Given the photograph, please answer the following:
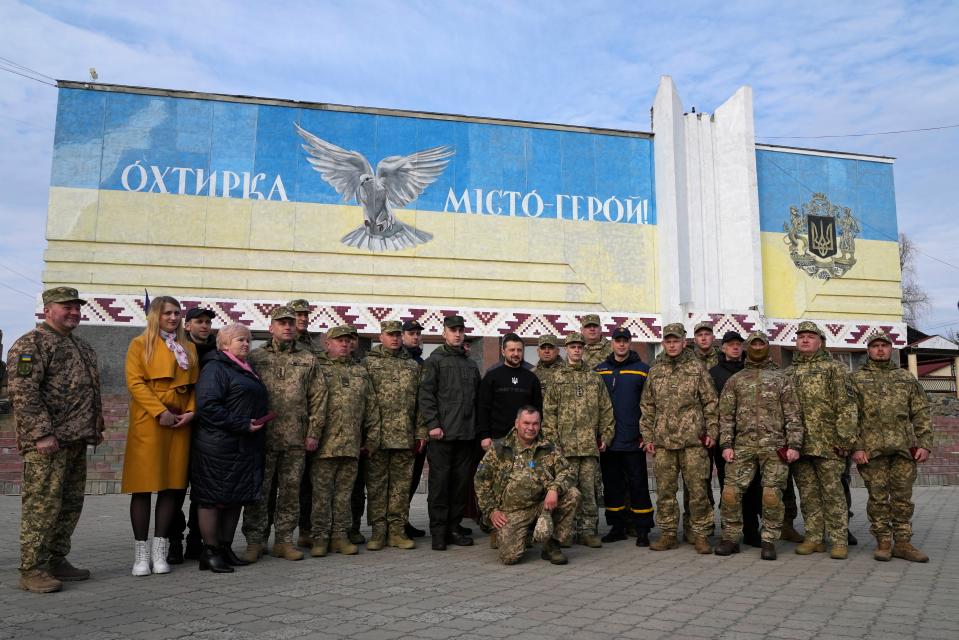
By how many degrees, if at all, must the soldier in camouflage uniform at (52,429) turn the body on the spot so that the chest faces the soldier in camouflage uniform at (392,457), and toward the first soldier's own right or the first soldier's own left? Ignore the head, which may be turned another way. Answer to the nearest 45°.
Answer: approximately 45° to the first soldier's own left

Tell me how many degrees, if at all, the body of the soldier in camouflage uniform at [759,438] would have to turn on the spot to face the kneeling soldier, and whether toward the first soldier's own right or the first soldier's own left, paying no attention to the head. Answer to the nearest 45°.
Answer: approximately 45° to the first soldier's own right

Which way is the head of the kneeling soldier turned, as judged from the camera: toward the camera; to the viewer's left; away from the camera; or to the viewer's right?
toward the camera

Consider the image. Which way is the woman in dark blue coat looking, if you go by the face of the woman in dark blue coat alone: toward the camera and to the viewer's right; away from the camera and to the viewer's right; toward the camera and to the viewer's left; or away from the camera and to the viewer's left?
toward the camera and to the viewer's right

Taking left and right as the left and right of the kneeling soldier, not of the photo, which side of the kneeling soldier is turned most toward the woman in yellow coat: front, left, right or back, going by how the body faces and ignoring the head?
right

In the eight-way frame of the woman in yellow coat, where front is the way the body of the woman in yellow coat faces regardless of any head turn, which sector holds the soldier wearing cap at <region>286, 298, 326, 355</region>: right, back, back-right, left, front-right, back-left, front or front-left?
left

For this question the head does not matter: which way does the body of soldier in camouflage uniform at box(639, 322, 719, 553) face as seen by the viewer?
toward the camera

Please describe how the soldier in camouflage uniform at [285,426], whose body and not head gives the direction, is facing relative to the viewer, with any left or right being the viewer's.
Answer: facing the viewer

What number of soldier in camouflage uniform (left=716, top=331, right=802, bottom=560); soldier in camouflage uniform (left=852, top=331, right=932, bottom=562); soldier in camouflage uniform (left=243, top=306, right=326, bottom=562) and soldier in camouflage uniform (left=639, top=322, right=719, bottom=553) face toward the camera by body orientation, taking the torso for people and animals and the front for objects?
4

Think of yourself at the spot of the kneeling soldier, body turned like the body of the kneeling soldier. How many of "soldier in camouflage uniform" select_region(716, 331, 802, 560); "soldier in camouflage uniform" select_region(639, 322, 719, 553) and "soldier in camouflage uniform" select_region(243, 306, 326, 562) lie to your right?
1

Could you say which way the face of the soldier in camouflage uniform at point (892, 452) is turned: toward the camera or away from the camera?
toward the camera

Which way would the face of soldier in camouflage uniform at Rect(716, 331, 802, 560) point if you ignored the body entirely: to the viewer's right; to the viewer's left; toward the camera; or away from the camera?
toward the camera

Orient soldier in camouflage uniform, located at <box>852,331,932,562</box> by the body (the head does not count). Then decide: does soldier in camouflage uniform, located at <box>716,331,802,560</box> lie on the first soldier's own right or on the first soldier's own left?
on the first soldier's own right

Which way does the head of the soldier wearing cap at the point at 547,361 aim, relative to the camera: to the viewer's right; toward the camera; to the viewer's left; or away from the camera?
toward the camera

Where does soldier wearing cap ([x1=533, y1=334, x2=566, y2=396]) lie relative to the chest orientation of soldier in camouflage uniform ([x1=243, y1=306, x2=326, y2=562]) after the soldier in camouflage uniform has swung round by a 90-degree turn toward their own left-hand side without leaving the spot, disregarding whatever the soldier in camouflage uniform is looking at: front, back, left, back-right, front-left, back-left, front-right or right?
front

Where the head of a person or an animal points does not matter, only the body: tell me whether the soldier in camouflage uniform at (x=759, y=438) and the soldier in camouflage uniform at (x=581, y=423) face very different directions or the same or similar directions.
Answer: same or similar directions
